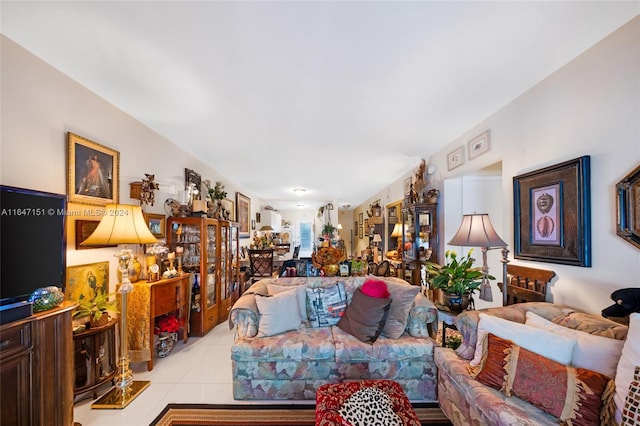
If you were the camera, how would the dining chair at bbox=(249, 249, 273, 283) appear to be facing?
facing away from the viewer

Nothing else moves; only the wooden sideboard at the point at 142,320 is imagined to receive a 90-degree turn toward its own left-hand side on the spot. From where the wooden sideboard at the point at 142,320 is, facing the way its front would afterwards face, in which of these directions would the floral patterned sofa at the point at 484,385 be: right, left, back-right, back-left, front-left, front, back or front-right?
right

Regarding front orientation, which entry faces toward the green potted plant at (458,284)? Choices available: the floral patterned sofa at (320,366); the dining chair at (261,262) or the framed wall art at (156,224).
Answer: the framed wall art

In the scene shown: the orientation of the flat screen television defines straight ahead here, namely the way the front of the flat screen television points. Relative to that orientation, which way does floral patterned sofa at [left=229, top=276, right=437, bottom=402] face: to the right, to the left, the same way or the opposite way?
to the right

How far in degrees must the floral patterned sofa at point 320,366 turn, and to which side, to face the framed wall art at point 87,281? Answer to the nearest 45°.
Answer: approximately 90° to its right

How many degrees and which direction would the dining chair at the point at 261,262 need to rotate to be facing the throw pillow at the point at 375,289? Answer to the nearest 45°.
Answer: approximately 180°

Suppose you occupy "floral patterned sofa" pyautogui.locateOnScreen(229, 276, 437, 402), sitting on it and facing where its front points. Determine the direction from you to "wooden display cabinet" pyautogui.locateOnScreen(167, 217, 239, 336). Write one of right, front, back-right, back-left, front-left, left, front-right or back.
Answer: back-right

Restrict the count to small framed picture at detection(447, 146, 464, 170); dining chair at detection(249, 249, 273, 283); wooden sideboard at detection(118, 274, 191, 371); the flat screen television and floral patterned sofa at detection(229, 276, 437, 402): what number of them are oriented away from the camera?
1

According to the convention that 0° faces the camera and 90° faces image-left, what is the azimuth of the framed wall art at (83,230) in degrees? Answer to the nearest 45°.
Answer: approximately 315°

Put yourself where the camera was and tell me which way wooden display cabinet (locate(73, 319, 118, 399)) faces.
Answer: facing the viewer and to the right of the viewer

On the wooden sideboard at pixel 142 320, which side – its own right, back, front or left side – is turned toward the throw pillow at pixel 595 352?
front

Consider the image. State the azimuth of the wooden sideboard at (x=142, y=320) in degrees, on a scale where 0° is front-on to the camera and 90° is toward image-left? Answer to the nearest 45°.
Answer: approximately 315°
